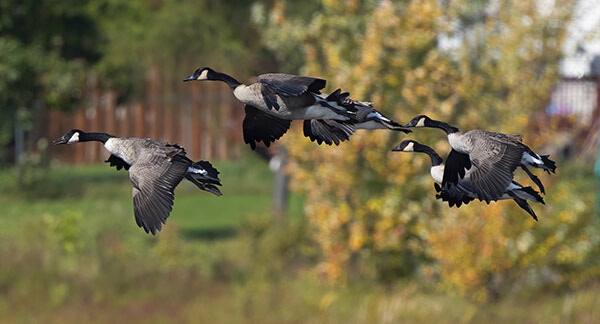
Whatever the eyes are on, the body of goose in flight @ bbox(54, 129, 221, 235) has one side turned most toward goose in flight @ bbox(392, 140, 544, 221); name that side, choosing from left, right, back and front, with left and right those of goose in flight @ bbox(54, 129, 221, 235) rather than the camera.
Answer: back

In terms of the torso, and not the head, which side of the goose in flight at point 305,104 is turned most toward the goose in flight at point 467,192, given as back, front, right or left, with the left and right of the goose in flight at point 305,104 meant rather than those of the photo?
back

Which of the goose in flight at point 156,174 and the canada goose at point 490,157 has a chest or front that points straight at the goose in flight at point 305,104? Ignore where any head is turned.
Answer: the canada goose

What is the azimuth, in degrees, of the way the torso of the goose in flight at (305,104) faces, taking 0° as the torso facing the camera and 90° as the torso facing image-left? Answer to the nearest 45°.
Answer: approximately 90°

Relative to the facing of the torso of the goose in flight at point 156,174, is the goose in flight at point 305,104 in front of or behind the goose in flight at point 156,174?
behind

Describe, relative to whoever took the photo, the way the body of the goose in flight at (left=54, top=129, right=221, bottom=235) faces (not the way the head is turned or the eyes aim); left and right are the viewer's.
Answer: facing to the left of the viewer

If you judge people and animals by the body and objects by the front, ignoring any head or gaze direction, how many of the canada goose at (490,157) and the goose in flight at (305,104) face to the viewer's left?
2

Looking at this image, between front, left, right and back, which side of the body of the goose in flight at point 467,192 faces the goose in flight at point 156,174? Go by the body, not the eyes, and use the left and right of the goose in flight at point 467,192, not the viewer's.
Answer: front

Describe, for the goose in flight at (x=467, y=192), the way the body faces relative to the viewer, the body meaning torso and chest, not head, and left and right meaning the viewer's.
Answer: facing to the left of the viewer

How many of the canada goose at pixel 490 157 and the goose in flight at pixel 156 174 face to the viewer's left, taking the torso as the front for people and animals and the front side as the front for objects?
2

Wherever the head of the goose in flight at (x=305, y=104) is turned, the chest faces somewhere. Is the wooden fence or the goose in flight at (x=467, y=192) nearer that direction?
the wooden fence

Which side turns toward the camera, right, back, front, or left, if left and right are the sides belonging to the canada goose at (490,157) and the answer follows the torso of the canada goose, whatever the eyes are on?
left
